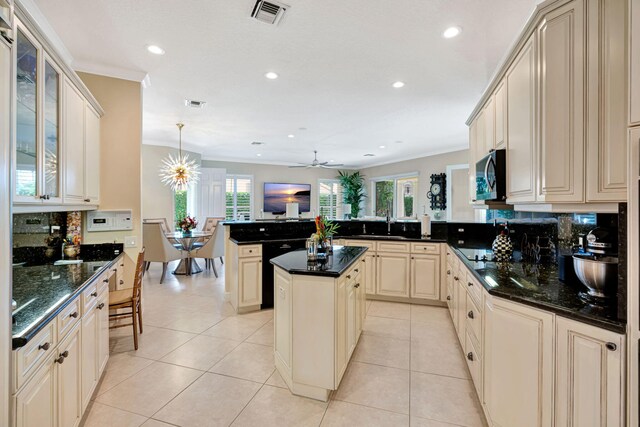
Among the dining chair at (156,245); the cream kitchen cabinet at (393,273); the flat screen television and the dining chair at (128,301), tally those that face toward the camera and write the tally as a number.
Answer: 2

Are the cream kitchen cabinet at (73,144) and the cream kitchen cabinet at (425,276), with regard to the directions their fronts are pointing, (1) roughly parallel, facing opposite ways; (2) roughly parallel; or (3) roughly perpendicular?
roughly perpendicular

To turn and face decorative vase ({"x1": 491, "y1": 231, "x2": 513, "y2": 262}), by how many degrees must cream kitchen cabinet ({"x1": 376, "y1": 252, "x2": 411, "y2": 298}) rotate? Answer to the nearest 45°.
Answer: approximately 45° to its left

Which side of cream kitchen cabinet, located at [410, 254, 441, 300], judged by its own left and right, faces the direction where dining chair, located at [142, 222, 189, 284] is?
right

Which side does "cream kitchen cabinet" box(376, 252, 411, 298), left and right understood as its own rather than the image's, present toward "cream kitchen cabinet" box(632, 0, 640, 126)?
front

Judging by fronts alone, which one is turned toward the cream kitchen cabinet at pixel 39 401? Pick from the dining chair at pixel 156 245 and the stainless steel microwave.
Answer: the stainless steel microwave

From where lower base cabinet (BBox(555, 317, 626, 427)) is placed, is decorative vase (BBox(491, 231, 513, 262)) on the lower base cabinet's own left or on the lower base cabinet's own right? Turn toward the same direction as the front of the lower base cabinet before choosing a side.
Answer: on the lower base cabinet's own right

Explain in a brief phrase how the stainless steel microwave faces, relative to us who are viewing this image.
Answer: facing the viewer and to the left of the viewer

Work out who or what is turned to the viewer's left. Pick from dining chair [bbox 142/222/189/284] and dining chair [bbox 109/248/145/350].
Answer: dining chair [bbox 109/248/145/350]

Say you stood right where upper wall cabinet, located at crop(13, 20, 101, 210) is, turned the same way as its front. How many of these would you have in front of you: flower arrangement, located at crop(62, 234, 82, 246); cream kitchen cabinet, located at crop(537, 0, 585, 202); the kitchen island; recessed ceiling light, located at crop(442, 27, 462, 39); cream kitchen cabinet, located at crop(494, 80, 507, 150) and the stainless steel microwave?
5

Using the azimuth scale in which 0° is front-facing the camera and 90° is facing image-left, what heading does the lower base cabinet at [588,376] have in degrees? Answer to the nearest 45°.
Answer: approximately 45°

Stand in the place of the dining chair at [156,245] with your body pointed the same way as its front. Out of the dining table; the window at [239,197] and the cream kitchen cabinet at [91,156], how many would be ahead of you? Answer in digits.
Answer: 2

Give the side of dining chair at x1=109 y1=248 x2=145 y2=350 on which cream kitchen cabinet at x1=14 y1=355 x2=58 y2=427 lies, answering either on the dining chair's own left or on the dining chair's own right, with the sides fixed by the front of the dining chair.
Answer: on the dining chair's own left

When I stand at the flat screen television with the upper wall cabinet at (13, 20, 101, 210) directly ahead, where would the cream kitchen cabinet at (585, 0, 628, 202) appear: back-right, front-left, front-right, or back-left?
front-left

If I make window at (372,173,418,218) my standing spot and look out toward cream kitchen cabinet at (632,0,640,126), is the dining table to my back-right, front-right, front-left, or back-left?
front-right

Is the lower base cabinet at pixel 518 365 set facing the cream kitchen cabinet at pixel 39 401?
yes

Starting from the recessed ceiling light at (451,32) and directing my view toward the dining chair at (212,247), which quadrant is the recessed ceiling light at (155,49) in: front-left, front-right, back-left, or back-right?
front-left

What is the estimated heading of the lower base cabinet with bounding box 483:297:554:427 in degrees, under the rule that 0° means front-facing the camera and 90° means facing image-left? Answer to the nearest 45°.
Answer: approximately 45°

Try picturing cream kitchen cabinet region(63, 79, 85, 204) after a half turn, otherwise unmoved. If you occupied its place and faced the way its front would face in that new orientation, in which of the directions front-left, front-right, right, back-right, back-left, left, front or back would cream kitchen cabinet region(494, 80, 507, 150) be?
back

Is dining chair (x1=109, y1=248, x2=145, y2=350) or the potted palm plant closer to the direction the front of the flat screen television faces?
the dining chair
